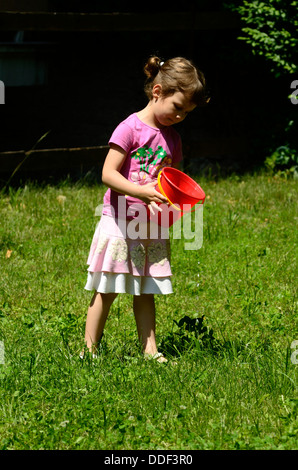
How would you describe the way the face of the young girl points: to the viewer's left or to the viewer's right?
to the viewer's right

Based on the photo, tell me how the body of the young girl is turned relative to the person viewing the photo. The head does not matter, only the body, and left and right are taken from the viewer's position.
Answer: facing the viewer and to the right of the viewer
